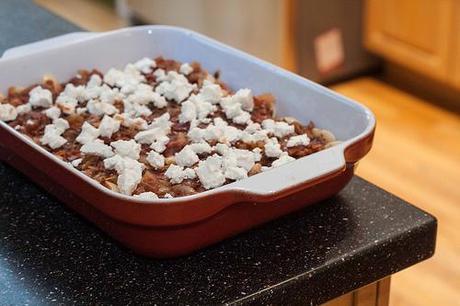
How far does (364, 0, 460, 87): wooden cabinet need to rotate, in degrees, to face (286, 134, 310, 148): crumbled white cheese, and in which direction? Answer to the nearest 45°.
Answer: approximately 45° to its left

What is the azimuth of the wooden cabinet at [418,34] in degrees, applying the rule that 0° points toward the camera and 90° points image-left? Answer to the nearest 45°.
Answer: approximately 45°

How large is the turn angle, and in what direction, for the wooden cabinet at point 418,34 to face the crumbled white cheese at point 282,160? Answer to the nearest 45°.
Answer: approximately 45° to its left

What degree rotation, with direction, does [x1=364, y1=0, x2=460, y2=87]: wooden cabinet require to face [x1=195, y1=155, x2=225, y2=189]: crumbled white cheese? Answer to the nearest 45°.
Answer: approximately 45° to its left
